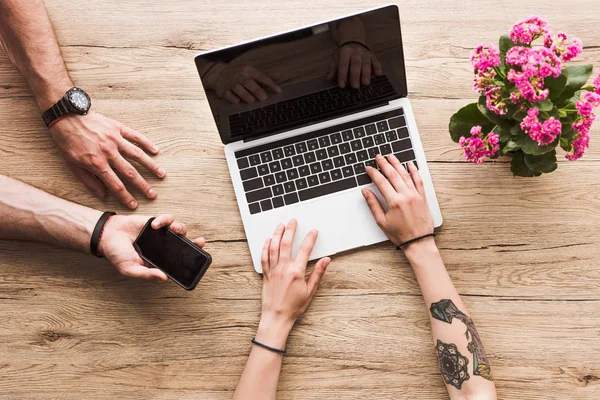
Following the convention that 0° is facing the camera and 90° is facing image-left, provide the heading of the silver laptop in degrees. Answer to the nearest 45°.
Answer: approximately 0°
